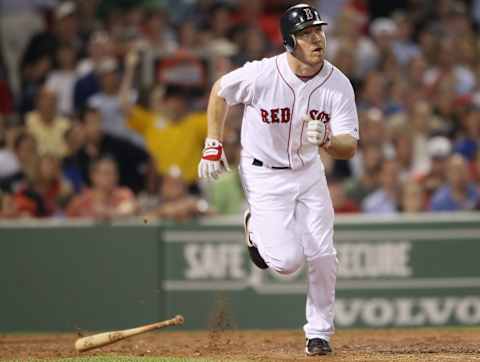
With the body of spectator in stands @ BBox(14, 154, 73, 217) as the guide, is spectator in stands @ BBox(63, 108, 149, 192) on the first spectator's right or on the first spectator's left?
on the first spectator's left

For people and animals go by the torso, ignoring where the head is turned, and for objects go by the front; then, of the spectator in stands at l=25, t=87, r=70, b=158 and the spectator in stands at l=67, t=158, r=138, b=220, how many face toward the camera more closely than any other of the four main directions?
2

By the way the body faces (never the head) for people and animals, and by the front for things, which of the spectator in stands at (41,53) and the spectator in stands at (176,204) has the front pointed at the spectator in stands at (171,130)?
the spectator in stands at (41,53)
